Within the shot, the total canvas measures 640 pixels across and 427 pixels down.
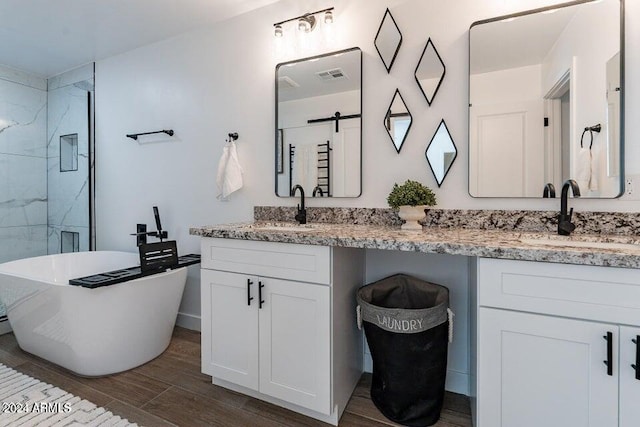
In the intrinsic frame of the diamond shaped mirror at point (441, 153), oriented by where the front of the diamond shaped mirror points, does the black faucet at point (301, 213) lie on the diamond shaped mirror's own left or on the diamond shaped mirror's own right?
on the diamond shaped mirror's own right

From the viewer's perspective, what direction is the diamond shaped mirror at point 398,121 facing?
toward the camera

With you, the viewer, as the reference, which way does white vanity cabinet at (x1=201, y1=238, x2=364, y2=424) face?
facing the viewer and to the left of the viewer

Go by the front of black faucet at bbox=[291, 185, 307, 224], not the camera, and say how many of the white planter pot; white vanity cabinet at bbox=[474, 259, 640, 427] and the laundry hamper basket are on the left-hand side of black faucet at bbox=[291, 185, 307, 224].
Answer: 3

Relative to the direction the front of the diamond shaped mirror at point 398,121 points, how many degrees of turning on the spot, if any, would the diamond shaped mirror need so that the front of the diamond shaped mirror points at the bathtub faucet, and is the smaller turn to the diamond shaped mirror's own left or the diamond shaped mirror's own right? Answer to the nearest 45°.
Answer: approximately 90° to the diamond shaped mirror's own right

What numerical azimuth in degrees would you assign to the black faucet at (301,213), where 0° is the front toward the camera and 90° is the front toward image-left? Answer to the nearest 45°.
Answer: approximately 45°

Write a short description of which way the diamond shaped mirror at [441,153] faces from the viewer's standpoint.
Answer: facing the viewer

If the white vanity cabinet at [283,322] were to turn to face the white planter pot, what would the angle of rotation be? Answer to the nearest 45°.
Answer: approximately 135° to its left

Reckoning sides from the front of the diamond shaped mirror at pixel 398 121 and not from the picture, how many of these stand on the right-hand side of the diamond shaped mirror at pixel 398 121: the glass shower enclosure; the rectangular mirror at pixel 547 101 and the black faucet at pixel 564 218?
1
